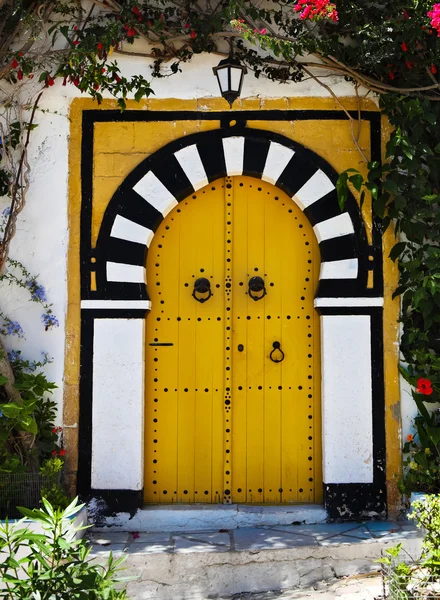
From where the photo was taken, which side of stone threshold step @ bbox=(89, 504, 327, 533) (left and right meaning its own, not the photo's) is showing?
front

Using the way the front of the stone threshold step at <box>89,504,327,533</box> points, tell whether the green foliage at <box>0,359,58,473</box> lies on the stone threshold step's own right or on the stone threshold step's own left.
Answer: on the stone threshold step's own right

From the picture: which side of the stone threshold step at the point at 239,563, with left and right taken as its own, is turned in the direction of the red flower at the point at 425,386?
left

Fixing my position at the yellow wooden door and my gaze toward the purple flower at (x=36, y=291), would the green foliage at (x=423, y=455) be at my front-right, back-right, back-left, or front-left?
back-left

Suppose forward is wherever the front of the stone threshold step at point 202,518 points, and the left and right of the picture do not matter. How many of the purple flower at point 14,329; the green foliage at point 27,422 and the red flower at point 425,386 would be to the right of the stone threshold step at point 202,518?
2

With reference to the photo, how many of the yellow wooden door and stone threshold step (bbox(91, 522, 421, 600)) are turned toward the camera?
2

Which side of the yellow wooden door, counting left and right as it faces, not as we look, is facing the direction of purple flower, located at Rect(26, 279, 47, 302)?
right

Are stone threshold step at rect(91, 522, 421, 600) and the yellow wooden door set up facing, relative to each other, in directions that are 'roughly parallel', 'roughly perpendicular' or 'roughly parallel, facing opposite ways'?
roughly parallel

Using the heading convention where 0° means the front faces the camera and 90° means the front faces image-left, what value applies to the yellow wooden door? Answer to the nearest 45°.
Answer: approximately 0°

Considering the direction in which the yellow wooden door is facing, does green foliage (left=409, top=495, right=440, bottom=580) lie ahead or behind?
ahead

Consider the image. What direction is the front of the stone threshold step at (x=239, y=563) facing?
toward the camera

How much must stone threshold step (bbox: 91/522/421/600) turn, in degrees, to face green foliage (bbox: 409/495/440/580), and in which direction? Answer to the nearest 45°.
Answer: approximately 45° to its left
